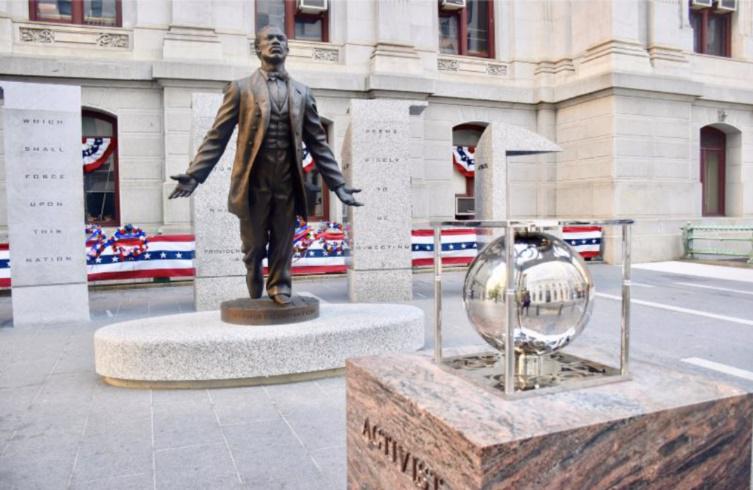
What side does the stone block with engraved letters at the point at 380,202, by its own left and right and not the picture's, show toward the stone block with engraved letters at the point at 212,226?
right

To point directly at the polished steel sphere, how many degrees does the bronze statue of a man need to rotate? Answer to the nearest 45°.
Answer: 0° — it already faces it

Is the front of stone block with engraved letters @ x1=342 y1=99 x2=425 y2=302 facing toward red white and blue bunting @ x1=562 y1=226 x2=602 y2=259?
no

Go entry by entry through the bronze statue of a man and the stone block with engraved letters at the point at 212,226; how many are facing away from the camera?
0

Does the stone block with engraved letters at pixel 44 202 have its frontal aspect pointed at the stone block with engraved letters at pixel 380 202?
no

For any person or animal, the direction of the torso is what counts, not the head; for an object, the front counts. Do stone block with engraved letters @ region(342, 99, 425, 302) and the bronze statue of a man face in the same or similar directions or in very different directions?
same or similar directions

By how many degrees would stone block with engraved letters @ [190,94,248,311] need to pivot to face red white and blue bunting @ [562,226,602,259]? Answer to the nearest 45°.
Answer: approximately 135° to its left

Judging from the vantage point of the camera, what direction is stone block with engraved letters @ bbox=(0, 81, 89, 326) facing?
facing the viewer

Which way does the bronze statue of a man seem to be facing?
toward the camera
